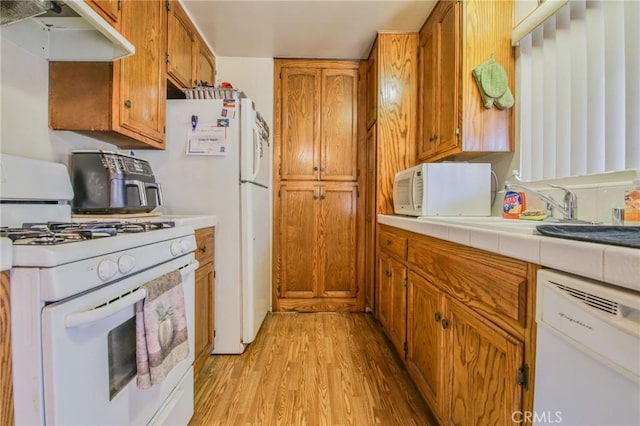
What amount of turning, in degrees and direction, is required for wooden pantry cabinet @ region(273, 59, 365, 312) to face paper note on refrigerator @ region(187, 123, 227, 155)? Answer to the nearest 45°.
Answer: approximately 45° to its right

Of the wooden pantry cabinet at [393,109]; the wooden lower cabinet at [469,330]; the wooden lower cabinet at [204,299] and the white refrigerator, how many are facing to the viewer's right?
2

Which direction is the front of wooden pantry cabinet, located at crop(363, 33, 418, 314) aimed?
to the viewer's left

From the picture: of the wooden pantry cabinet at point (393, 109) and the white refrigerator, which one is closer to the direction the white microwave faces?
the white refrigerator

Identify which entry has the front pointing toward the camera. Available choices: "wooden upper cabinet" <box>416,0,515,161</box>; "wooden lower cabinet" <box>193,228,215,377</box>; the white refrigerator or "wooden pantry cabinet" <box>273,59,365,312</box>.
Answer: the wooden pantry cabinet

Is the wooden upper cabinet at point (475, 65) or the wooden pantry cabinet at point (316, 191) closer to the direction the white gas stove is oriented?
the wooden upper cabinet

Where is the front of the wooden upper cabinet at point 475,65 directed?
to the viewer's left

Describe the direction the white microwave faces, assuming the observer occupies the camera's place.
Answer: facing to the left of the viewer

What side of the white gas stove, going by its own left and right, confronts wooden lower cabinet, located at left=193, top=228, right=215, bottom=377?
left

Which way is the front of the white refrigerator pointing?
to the viewer's right

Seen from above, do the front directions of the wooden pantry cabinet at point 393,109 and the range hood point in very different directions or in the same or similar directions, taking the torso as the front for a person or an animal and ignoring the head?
very different directions

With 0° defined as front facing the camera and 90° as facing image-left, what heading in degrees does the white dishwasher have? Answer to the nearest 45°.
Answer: approximately 45°

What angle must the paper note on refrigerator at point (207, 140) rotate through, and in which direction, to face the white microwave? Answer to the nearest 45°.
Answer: approximately 45° to its left

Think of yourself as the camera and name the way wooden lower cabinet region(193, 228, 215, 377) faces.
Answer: facing to the right of the viewer

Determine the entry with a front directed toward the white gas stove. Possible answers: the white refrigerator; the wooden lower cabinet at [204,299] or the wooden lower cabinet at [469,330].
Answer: the wooden lower cabinet at [469,330]
